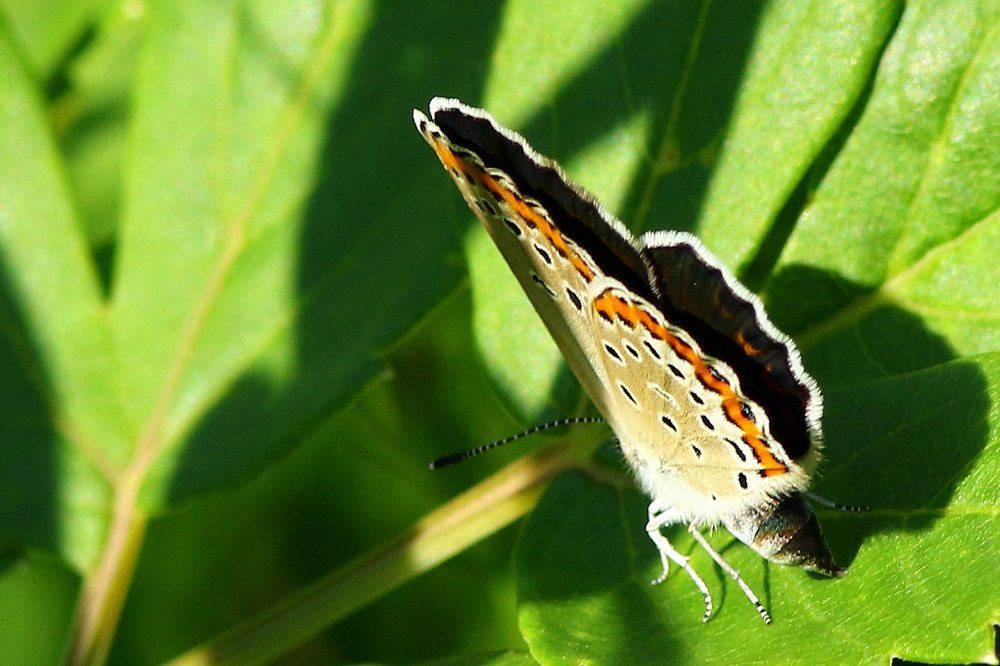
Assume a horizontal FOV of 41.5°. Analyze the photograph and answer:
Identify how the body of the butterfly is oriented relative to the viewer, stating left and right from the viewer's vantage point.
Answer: facing away from the viewer and to the left of the viewer
